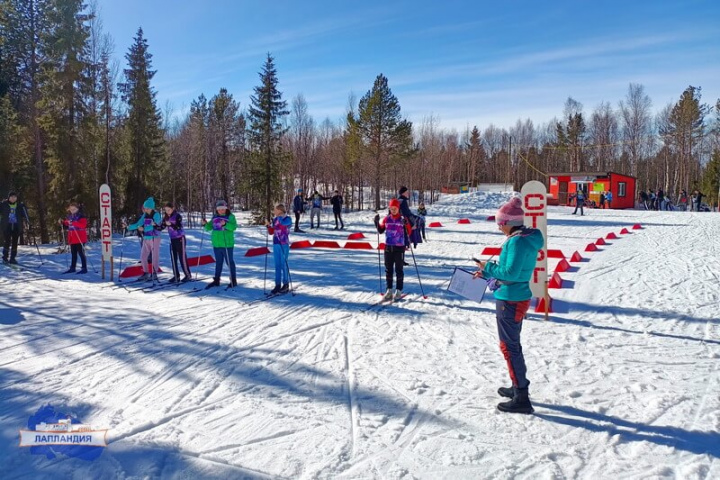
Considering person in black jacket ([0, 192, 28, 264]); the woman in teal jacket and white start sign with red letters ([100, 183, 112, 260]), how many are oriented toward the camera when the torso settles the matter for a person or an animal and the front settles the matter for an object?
2

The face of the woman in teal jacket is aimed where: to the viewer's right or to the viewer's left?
to the viewer's left

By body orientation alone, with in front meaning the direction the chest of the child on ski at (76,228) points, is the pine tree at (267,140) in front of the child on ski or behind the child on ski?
behind

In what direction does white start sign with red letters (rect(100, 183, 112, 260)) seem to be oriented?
toward the camera

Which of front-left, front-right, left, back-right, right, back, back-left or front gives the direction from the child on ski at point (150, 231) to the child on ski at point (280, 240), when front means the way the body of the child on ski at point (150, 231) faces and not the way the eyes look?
left

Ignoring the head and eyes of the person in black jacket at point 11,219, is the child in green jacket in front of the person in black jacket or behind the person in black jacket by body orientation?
in front

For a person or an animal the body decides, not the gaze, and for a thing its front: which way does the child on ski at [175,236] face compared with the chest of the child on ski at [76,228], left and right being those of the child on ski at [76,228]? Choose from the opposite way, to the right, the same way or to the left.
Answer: the same way

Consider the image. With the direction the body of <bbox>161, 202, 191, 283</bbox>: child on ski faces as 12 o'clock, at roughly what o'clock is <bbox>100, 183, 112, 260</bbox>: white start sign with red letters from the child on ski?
The white start sign with red letters is roughly at 3 o'clock from the child on ski.

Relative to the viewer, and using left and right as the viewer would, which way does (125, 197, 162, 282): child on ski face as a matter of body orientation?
facing the viewer and to the left of the viewer

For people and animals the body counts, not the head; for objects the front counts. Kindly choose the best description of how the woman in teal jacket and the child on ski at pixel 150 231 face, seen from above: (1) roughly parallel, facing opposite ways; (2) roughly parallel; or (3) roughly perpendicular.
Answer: roughly perpendicular

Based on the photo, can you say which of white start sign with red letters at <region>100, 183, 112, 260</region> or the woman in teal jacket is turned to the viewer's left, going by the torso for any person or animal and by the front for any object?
the woman in teal jacket

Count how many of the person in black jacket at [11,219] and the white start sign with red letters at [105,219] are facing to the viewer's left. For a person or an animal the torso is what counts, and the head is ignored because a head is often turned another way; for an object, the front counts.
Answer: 0

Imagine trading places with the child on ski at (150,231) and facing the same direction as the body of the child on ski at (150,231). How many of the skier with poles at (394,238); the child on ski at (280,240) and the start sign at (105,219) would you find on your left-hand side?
2

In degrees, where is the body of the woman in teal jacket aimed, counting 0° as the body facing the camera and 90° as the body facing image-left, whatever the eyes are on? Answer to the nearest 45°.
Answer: approximately 90°

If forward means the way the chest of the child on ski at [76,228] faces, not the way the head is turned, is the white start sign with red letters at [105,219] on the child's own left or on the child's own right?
on the child's own left

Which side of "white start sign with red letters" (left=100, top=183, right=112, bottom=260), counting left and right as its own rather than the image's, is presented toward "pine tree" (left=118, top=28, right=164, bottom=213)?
back
